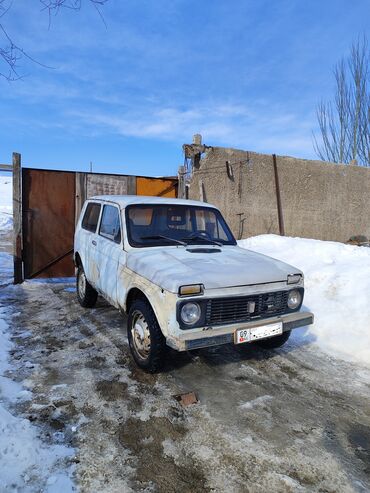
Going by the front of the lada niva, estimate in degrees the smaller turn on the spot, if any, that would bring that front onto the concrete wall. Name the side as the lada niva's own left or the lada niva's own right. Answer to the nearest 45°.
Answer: approximately 90° to the lada niva's own left

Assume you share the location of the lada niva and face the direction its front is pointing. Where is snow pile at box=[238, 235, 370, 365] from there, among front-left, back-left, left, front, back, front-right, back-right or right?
left

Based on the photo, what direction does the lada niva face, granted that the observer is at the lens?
facing the viewer and to the right of the viewer

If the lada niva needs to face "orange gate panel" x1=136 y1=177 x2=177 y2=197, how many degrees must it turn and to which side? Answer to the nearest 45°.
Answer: approximately 135° to its left

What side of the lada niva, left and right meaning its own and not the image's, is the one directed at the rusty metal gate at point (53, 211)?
back

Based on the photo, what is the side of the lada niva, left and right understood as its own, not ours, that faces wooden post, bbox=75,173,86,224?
back

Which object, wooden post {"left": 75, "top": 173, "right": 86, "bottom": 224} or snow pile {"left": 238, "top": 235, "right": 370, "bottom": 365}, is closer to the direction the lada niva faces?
the snow pile
